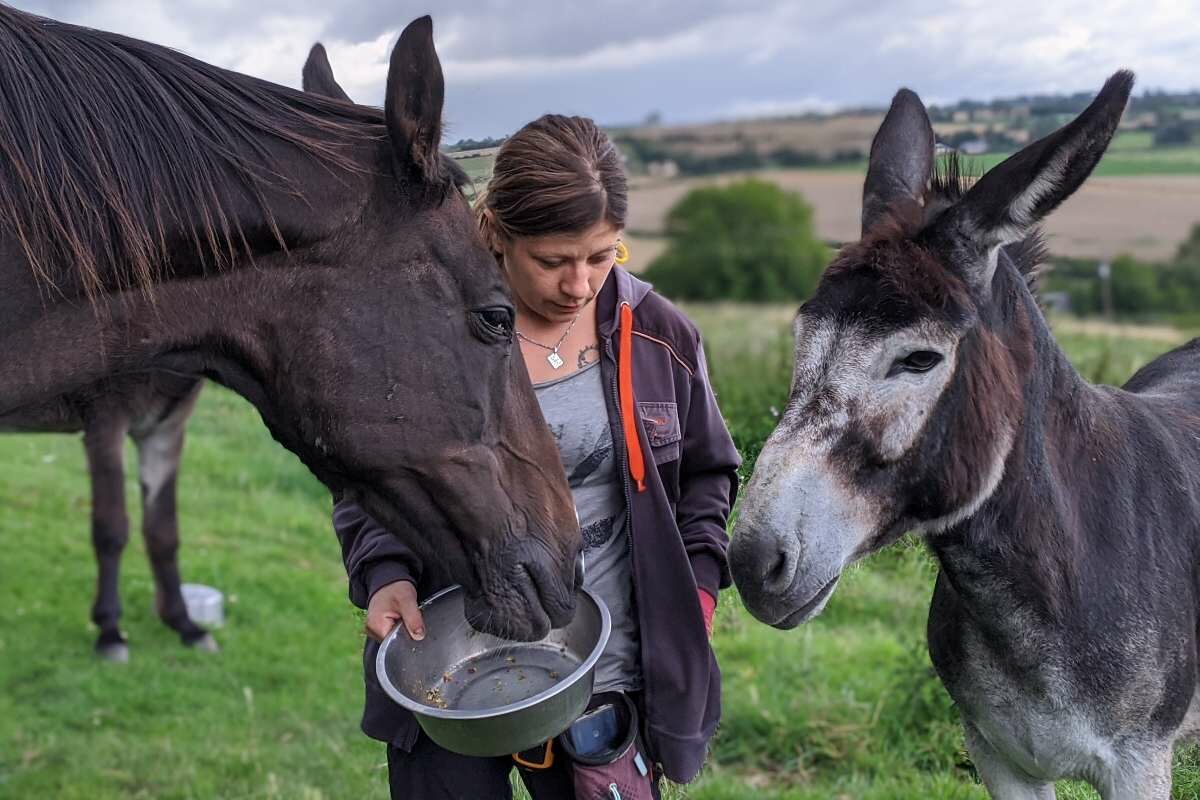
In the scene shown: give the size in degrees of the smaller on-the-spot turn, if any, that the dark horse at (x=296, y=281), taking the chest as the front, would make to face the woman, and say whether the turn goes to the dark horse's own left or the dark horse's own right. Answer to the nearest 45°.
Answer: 0° — it already faces them

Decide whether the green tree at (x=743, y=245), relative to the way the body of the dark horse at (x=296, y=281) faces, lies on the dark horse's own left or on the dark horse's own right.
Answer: on the dark horse's own left

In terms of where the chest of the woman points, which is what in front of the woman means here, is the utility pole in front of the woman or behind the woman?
behind

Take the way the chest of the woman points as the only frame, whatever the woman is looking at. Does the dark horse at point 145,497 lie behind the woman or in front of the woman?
behind

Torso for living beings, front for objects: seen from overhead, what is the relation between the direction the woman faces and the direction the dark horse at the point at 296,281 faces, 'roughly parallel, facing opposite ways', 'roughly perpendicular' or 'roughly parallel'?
roughly perpendicular

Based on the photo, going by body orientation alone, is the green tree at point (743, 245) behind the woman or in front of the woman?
behind

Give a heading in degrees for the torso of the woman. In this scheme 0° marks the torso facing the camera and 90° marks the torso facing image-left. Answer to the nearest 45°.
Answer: approximately 0°

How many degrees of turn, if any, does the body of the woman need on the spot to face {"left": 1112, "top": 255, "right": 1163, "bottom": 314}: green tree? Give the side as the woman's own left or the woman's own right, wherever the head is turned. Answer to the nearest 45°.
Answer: approximately 135° to the woman's own left

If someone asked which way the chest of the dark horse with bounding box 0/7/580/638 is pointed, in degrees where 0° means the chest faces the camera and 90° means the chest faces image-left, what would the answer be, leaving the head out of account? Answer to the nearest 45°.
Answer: approximately 270°

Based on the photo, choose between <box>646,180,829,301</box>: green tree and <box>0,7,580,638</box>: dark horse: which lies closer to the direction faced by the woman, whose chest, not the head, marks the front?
the dark horse

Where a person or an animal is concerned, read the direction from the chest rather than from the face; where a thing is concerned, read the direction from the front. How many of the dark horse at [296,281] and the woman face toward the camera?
1
